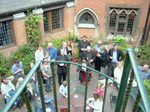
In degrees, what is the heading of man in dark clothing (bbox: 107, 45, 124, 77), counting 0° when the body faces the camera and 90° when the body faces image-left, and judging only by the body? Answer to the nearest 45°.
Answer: approximately 0°

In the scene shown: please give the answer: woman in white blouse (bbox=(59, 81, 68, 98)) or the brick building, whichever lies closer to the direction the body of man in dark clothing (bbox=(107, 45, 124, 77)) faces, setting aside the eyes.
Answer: the woman in white blouse

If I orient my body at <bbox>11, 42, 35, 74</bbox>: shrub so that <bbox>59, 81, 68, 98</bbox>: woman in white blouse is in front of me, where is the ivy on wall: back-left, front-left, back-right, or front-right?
back-left

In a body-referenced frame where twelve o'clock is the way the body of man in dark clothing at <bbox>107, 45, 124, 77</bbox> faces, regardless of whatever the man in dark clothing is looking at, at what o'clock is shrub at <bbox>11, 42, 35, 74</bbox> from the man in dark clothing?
The shrub is roughly at 3 o'clock from the man in dark clothing.

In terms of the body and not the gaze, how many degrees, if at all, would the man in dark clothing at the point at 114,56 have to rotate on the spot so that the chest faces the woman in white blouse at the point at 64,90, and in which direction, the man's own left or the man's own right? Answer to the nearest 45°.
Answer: approximately 45° to the man's own right

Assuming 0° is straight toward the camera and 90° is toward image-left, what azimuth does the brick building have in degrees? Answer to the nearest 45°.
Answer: approximately 0°
